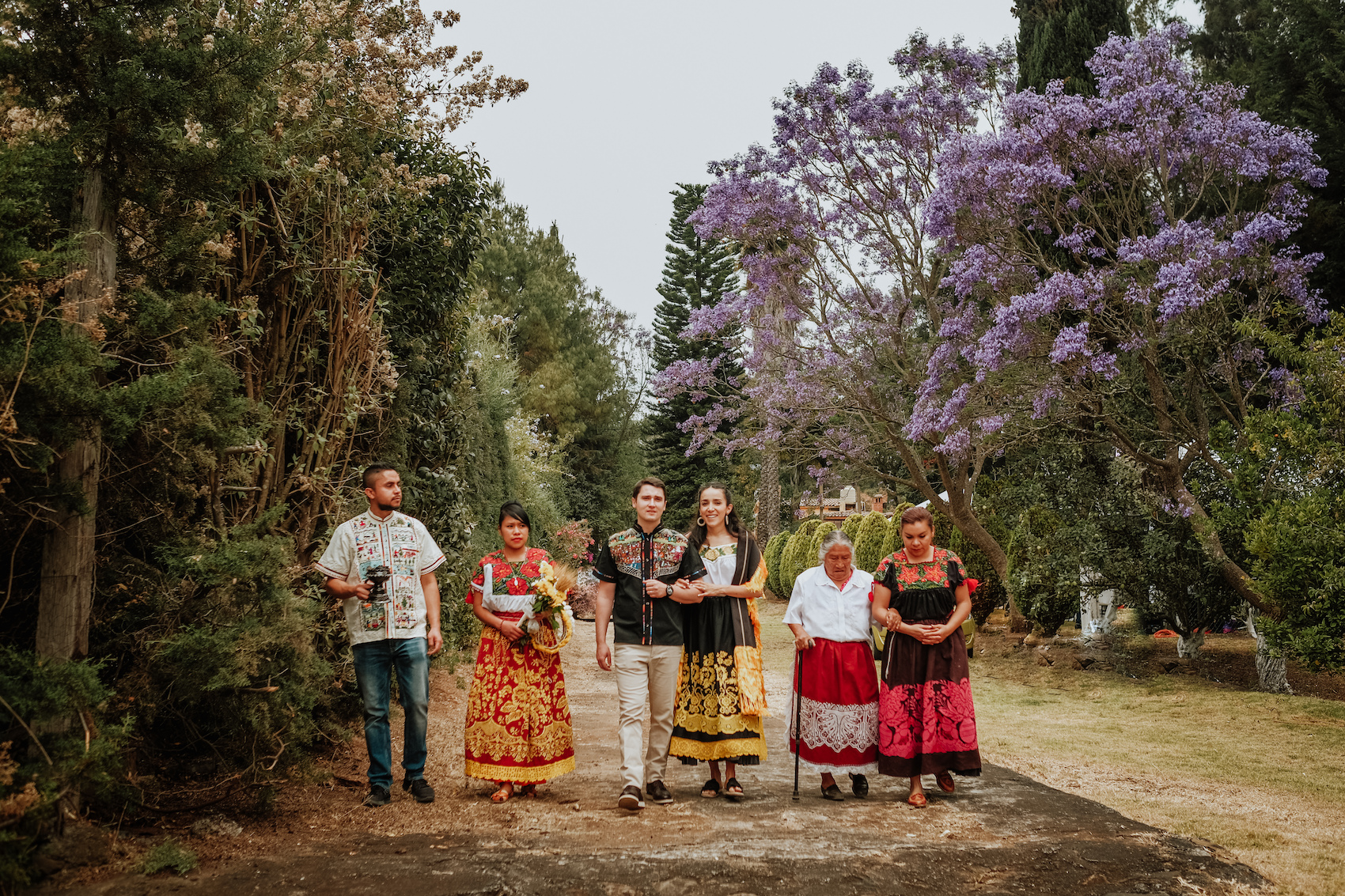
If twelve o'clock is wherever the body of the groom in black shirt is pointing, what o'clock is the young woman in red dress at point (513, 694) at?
The young woman in red dress is roughly at 3 o'clock from the groom in black shirt.

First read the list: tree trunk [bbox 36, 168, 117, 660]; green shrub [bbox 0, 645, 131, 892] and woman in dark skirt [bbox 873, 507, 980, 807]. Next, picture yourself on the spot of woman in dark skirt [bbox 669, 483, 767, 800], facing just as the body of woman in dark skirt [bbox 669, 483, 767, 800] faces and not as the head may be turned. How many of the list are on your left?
1

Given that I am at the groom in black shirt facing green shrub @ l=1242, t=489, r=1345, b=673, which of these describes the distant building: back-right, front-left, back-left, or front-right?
front-left

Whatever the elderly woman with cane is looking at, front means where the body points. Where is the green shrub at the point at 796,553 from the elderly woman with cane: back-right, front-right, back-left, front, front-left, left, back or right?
back

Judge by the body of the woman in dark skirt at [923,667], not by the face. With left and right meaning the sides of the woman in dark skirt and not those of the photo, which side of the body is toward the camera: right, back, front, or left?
front

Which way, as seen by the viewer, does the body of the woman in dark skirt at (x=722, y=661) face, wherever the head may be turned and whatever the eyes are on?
toward the camera

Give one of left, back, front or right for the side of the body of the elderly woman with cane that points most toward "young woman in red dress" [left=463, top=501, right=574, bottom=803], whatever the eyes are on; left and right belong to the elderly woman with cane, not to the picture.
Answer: right

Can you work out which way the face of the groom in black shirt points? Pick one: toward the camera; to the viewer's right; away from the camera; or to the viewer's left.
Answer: toward the camera

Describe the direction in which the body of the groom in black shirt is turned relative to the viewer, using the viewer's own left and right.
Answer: facing the viewer

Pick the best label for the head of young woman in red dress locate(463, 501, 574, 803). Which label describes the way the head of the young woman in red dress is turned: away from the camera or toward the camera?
toward the camera

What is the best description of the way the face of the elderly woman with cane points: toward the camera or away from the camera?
toward the camera

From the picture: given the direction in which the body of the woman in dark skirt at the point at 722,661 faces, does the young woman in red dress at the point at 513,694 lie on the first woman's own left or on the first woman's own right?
on the first woman's own right

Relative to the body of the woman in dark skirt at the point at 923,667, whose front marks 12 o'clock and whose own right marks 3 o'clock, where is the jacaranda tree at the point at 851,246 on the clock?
The jacaranda tree is roughly at 6 o'clock from the woman in dark skirt.
